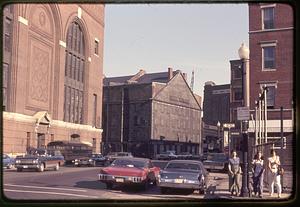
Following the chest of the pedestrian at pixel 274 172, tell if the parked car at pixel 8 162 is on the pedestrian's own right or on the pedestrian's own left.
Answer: on the pedestrian's own right

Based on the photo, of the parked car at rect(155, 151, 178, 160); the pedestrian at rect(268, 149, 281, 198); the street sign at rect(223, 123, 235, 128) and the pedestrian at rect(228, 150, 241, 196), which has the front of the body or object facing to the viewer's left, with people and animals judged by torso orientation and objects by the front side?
the parked car

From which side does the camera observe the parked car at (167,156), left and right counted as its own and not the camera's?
left

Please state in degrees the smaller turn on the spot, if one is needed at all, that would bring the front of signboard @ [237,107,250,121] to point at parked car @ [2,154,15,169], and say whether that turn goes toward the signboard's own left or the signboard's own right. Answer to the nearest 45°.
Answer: approximately 90° to the signboard's own right

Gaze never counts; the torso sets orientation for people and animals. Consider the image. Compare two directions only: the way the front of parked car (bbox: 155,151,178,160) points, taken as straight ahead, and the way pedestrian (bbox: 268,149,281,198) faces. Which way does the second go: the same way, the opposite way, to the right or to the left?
to the left
